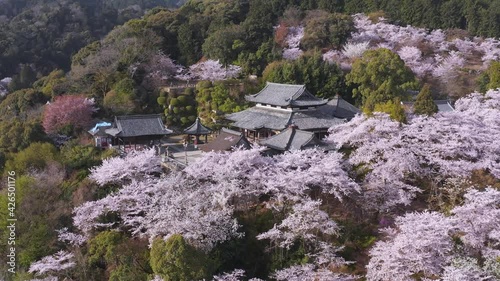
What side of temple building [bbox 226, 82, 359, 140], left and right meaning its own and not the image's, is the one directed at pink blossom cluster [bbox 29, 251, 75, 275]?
front

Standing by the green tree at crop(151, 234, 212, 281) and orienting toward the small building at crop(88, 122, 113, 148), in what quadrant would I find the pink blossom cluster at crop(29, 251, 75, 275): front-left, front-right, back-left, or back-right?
front-left

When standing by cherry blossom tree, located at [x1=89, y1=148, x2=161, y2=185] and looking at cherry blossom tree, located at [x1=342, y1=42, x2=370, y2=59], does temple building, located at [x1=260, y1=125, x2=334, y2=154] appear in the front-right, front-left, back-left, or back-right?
front-right

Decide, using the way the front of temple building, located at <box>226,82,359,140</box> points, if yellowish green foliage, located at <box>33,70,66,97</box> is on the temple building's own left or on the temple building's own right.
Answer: on the temple building's own right

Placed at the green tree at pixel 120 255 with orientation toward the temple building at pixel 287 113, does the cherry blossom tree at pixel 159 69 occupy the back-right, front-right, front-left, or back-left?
front-left

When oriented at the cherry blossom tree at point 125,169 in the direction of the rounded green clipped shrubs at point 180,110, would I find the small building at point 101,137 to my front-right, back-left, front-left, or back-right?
front-left

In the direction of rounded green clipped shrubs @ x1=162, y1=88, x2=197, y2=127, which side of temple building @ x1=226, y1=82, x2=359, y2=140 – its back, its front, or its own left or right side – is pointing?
right

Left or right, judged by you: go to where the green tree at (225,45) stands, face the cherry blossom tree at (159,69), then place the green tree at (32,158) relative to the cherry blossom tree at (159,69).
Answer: left

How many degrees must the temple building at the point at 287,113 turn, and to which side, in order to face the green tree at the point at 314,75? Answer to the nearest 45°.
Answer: approximately 135° to its right

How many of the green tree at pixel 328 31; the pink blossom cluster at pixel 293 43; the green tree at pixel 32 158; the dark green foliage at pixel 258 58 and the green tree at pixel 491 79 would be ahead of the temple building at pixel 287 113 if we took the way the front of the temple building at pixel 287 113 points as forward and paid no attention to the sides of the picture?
1

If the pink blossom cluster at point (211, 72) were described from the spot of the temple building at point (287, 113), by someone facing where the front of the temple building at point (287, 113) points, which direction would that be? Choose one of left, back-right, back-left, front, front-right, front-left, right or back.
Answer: right

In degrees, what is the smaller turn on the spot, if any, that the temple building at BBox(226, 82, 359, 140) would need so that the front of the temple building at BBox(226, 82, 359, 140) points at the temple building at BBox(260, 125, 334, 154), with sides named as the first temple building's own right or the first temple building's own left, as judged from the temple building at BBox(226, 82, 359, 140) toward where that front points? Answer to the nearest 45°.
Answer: approximately 45° to the first temple building's own left

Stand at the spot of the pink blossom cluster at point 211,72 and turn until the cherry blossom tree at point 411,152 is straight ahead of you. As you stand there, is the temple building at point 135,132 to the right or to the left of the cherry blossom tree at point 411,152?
right

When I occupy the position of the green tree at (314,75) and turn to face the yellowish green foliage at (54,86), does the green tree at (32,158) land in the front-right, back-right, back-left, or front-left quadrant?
front-left

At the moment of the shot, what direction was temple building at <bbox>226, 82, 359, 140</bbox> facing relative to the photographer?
facing the viewer and to the left of the viewer

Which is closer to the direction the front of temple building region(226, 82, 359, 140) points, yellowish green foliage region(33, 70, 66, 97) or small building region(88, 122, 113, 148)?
the small building

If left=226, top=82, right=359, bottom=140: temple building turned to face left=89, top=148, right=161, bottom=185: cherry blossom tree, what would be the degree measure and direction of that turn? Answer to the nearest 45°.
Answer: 0° — it already faces it

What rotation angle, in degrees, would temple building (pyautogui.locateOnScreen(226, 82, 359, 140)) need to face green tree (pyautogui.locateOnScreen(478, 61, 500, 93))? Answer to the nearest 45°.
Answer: approximately 180°

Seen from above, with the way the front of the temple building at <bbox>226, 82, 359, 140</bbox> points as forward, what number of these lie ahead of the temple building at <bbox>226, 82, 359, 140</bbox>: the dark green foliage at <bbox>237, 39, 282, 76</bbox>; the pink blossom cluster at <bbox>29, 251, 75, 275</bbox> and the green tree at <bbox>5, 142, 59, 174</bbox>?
2

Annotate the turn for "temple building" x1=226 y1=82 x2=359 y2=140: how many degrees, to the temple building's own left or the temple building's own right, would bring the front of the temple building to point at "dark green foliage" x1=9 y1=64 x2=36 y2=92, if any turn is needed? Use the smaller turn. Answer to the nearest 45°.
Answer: approximately 90° to the temple building's own right

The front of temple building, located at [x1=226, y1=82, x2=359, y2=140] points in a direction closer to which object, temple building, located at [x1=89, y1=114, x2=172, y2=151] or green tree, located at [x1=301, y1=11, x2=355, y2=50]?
the temple building

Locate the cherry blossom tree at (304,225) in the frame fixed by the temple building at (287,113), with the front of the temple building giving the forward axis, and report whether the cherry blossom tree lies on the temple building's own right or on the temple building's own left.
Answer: on the temple building's own left

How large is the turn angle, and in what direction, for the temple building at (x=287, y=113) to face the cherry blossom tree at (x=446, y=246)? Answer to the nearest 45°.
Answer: approximately 90° to its left
